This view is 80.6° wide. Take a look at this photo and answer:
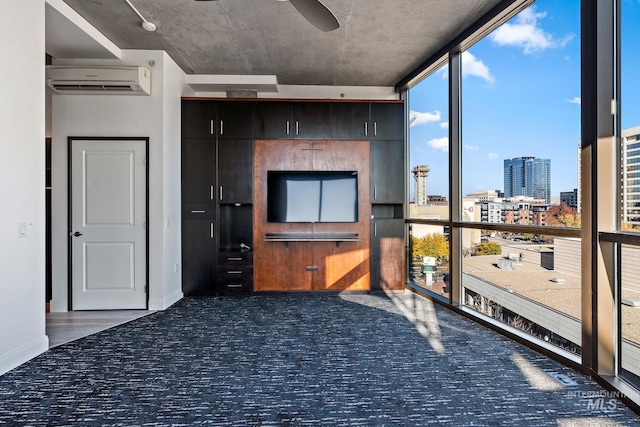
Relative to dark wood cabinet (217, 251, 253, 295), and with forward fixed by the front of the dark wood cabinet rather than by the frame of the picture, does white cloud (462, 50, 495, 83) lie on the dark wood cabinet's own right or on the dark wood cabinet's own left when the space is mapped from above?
on the dark wood cabinet's own left

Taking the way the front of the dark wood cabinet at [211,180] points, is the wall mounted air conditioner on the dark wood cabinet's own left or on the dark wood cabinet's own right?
on the dark wood cabinet's own right

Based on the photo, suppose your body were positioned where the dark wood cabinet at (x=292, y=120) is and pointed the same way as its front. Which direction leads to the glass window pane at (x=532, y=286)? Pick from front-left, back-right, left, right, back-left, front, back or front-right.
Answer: front-left

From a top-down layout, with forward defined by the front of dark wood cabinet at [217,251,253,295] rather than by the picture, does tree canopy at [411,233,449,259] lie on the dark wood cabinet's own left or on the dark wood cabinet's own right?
on the dark wood cabinet's own left

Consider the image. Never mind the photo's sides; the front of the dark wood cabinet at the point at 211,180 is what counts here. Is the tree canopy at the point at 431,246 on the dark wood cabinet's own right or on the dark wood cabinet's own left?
on the dark wood cabinet's own left

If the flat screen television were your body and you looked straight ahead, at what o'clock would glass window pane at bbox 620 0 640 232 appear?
The glass window pane is roughly at 11 o'clock from the flat screen television.

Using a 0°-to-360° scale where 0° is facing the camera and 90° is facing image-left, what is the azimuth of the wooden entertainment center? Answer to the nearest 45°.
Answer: approximately 0°

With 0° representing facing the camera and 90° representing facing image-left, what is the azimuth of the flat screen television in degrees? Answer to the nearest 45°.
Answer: approximately 0°

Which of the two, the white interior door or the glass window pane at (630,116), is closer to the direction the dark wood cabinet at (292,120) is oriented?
the glass window pane
